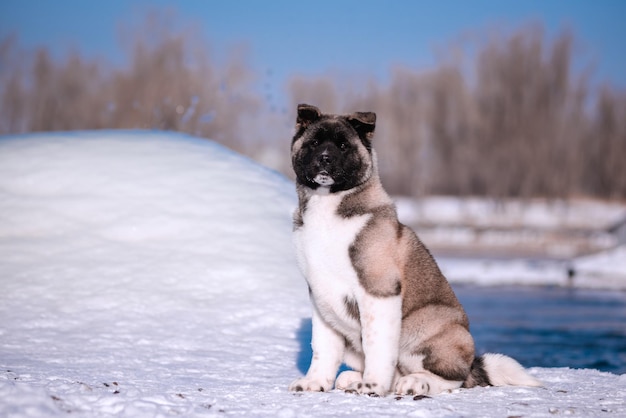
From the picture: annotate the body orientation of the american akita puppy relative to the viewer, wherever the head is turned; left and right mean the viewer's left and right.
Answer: facing the viewer and to the left of the viewer
